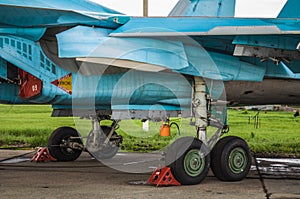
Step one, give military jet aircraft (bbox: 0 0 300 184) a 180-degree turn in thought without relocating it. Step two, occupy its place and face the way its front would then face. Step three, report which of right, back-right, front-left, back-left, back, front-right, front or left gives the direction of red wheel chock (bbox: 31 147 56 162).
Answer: left
